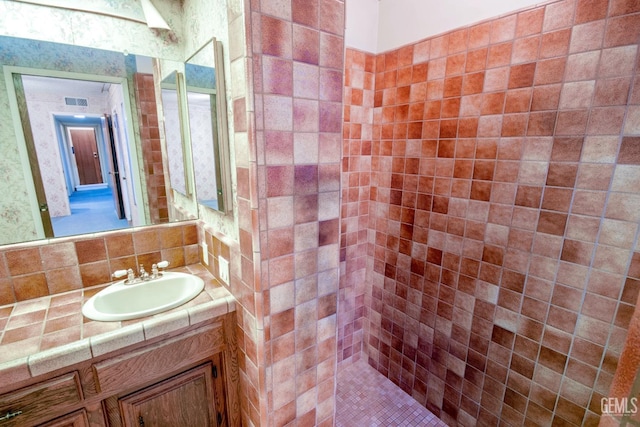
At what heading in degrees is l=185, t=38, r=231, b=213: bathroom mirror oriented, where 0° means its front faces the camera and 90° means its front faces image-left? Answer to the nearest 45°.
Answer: approximately 45°

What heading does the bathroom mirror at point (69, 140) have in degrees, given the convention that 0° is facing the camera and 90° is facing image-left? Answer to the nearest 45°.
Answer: approximately 315°

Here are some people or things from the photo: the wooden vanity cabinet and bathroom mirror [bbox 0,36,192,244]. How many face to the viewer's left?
0

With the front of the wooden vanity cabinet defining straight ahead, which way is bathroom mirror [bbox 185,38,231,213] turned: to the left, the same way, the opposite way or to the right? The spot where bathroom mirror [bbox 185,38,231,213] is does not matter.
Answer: to the right
